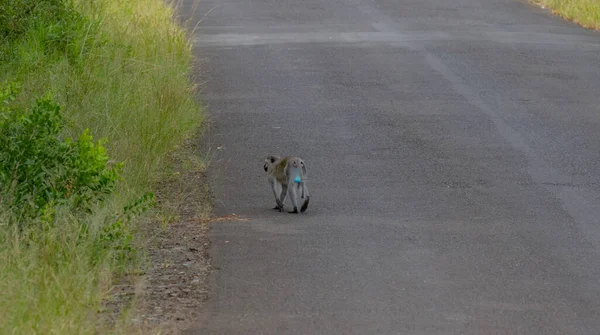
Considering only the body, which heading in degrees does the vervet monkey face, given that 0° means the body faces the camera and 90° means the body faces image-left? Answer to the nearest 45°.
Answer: approximately 135°

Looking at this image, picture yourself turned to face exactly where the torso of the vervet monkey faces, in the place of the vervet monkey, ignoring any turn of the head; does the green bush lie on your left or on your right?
on your left
